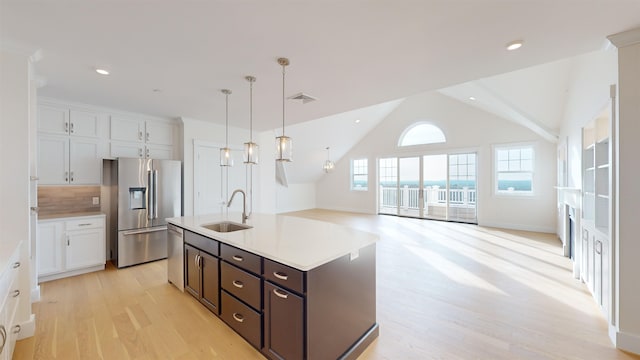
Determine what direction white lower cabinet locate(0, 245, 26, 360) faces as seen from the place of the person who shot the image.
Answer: facing to the right of the viewer

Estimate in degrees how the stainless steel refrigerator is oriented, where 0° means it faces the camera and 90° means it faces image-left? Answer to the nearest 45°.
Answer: approximately 315°

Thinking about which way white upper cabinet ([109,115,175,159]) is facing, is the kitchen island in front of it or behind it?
in front

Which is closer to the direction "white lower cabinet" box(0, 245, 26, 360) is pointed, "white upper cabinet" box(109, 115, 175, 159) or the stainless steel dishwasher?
the stainless steel dishwasher

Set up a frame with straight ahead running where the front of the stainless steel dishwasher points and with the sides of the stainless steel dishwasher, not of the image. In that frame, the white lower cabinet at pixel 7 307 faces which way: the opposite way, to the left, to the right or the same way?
the opposite way

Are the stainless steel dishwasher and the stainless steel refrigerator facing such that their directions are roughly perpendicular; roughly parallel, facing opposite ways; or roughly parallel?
roughly perpendicular

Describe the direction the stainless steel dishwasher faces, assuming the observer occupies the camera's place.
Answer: facing the viewer and to the left of the viewer

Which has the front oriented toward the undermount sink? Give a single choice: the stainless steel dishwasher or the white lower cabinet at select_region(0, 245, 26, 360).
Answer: the white lower cabinet

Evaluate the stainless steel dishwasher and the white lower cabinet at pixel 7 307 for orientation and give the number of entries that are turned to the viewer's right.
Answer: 1

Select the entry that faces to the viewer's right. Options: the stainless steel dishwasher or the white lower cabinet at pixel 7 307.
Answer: the white lower cabinet

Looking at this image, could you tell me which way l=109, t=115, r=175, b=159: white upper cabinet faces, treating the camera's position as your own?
facing the viewer and to the right of the viewer

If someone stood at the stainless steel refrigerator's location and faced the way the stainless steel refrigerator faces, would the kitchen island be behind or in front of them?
in front
